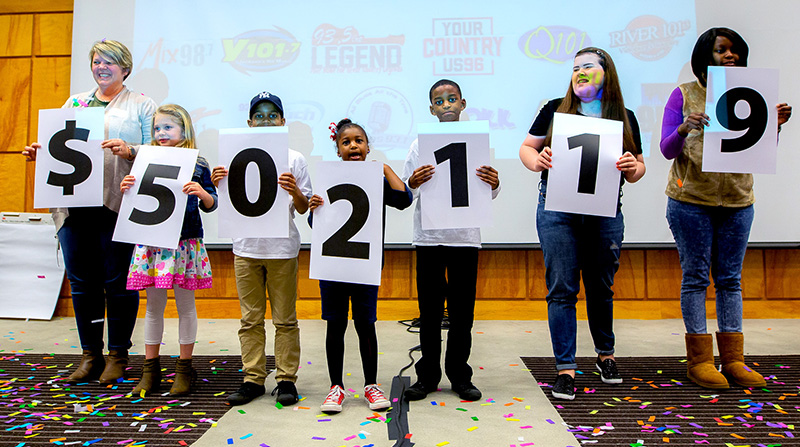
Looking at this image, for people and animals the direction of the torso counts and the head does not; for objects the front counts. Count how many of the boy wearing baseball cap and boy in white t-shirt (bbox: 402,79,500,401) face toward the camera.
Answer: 2

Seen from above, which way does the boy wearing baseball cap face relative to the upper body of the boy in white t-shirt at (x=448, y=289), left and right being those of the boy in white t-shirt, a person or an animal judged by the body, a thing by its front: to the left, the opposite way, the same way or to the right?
the same way

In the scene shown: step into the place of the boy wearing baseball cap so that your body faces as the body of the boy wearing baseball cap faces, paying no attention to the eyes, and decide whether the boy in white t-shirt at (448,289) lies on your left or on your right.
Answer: on your left

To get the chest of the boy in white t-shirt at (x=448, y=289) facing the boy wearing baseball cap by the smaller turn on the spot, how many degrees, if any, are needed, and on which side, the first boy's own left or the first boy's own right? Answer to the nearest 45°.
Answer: approximately 90° to the first boy's own right

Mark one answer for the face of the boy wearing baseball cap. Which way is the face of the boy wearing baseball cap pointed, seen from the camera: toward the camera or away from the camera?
toward the camera

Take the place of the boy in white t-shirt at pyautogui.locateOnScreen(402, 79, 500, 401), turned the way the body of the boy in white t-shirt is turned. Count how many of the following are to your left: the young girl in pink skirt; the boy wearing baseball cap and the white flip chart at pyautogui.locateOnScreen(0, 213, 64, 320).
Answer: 0

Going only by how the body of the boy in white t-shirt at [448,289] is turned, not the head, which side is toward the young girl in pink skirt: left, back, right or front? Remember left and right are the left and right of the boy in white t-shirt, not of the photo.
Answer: right

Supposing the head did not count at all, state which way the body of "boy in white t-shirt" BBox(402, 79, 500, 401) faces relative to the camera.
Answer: toward the camera

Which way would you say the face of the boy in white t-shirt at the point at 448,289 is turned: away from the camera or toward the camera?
toward the camera

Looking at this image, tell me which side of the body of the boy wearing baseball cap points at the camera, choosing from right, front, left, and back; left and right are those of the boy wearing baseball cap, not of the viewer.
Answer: front

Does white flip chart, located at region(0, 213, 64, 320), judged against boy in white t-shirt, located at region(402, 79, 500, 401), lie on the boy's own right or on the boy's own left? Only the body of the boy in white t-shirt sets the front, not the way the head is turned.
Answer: on the boy's own right

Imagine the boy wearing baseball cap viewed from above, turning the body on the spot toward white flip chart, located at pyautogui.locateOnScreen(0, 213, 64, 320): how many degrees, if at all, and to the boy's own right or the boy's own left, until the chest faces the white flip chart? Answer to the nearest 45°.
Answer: approximately 135° to the boy's own right
